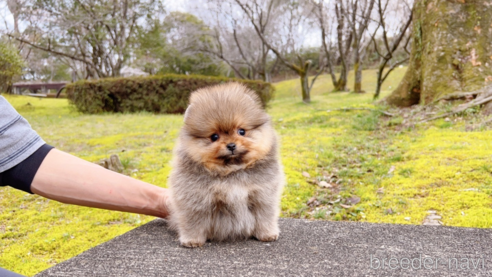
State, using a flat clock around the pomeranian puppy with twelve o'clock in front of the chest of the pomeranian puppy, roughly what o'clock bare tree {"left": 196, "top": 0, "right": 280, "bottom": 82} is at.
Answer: The bare tree is roughly at 6 o'clock from the pomeranian puppy.

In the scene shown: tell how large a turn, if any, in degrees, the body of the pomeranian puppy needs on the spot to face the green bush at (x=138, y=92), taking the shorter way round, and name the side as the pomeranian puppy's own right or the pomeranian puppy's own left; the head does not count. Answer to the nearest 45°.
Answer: approximately 180°

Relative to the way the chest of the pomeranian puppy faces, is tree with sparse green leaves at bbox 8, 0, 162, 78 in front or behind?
behind

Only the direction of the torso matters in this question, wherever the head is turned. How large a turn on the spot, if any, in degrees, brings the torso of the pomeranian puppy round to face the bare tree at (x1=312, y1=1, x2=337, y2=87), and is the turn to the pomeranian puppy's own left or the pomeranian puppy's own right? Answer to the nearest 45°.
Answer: approximately 180°

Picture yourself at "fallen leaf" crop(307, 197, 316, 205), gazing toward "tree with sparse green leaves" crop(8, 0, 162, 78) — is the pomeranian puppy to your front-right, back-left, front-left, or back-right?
back-left

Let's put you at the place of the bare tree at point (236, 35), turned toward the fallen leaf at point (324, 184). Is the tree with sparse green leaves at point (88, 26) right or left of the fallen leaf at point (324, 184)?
right

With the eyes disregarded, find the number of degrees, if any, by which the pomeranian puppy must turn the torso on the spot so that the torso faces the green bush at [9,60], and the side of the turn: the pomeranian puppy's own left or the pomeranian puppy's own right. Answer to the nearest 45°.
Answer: approximately 135° to the pomeranian puppy's own right

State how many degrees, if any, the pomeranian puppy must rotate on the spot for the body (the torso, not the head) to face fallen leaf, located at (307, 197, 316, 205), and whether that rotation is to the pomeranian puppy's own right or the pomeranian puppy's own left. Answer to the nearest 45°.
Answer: approximately 135° to the pomeranian puppy's own left

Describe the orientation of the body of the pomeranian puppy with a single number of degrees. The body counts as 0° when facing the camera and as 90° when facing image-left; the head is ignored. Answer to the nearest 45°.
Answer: approximately 0°

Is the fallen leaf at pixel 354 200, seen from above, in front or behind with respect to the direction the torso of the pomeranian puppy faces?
behind

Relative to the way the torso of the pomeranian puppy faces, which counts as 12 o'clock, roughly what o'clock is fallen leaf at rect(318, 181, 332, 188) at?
The fallen leaf is roughly at 7 o'clock from the pomeranian puppy.
